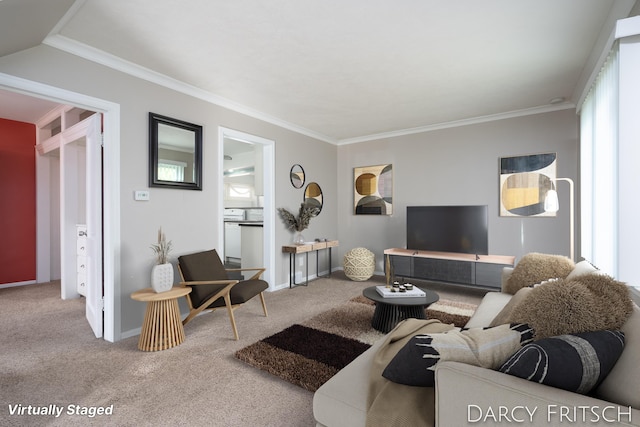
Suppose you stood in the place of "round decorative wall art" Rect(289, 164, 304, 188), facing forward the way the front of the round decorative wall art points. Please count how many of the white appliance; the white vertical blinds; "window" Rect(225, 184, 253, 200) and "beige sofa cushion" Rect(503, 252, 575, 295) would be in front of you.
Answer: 2

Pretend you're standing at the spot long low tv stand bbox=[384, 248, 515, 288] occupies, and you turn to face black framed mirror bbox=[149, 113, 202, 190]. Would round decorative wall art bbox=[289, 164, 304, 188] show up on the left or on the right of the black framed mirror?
right

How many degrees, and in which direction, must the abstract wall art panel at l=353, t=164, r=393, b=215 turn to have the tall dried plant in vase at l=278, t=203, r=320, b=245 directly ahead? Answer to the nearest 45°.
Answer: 0° — it already faces it

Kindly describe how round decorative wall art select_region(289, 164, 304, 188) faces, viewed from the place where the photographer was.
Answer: facing the viewer and to the right of the viewer

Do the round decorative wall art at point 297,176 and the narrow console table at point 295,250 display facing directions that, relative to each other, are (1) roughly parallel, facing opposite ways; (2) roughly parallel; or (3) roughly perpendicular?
roughly parallel

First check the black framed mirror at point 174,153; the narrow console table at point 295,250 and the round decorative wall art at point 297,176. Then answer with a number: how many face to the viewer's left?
0

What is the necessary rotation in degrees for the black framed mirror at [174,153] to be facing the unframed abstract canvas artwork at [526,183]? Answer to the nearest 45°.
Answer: approximately 45° to its left

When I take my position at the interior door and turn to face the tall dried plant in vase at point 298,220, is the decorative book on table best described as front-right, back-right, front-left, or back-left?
front-right

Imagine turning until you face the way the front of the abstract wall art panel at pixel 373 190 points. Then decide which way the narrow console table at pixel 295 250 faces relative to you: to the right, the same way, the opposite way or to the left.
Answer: to the left

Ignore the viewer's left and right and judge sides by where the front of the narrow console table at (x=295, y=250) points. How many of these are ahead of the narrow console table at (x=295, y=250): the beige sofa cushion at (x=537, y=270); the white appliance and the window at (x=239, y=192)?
1

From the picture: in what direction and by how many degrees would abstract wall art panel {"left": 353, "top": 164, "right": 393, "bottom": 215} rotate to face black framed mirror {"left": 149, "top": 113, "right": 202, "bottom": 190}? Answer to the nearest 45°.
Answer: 0° — it already faces it

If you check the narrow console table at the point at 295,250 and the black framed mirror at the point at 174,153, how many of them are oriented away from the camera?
0

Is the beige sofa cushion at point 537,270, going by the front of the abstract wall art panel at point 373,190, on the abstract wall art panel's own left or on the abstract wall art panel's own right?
on the abstract wall art panel's own left

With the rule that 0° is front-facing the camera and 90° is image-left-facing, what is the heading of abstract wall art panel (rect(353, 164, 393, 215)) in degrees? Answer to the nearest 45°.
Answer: approximately 45°
